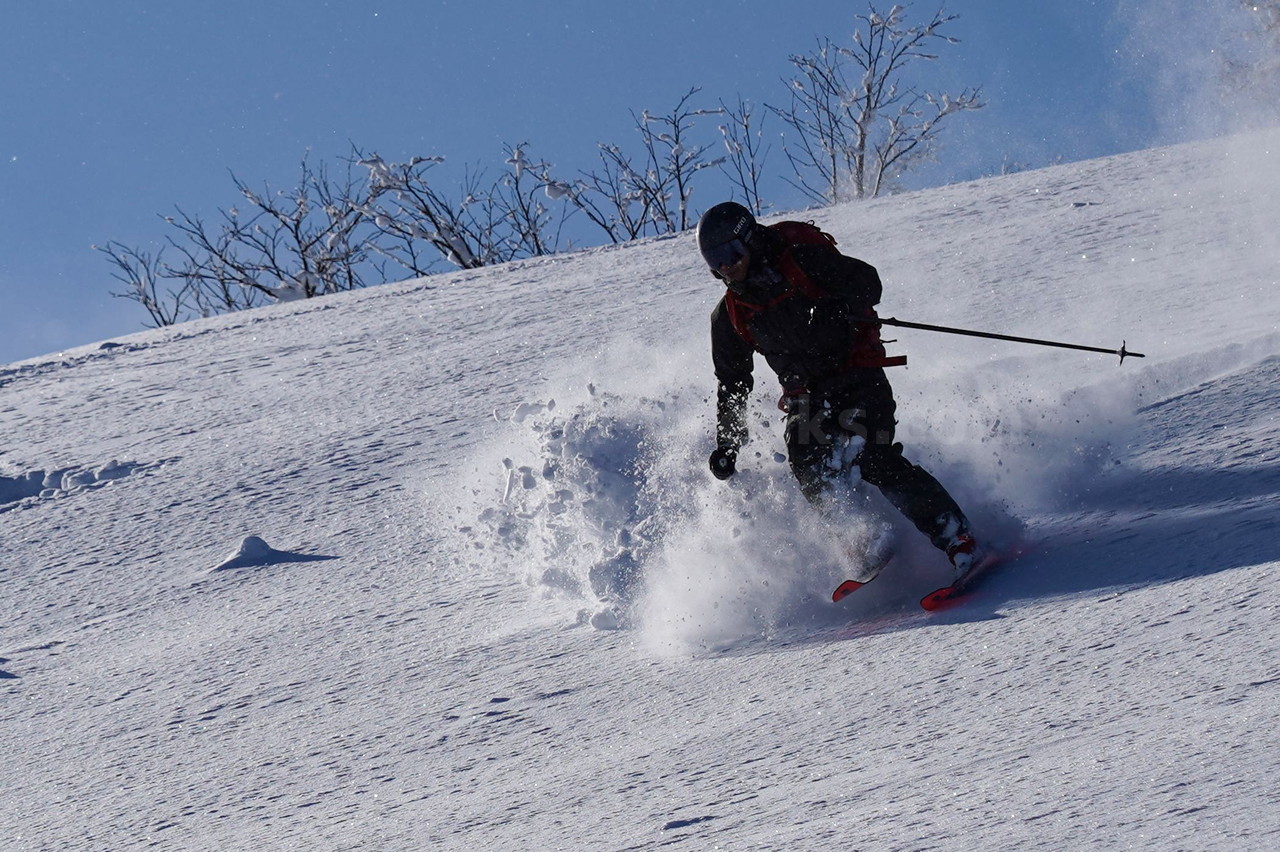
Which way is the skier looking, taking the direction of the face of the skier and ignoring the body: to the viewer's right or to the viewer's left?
to the viewer's left

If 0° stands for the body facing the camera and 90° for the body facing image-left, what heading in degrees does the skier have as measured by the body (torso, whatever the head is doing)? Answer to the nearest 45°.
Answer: approximately 45°
